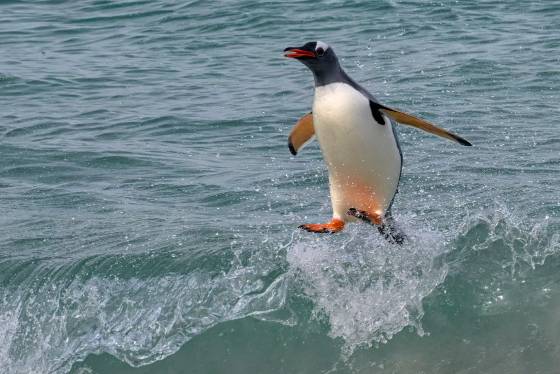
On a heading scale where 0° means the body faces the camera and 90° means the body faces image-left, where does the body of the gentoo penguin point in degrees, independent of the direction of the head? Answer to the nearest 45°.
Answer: approximately 45°
